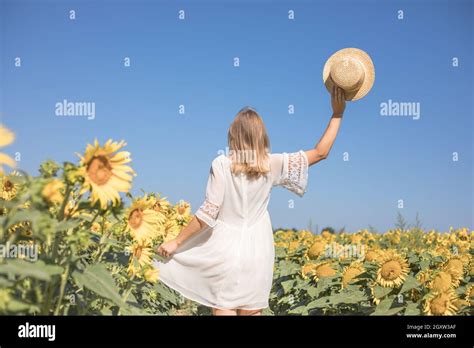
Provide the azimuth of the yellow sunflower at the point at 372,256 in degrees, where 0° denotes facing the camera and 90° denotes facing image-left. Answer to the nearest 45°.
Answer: approximately 0°

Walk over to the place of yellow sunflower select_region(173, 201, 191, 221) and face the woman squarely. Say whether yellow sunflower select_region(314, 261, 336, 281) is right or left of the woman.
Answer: left

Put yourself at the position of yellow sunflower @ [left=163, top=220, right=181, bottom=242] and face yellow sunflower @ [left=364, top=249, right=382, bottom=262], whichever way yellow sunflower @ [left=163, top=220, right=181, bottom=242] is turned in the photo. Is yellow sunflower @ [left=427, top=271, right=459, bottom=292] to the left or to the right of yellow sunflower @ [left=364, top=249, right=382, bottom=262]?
right

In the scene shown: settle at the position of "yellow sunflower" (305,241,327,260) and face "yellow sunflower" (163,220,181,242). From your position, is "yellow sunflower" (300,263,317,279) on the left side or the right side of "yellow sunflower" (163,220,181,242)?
left

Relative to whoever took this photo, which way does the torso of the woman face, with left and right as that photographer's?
facing away from the viewer

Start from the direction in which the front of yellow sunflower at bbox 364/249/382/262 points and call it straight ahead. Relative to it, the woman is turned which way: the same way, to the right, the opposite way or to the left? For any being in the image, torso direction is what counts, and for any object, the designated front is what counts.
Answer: the opposite way

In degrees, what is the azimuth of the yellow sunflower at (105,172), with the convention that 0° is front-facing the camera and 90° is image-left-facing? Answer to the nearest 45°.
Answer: approximately 45°

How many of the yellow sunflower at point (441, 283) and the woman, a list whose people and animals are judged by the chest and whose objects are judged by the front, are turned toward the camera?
1

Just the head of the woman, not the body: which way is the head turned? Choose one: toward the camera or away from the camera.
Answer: away from the camera
